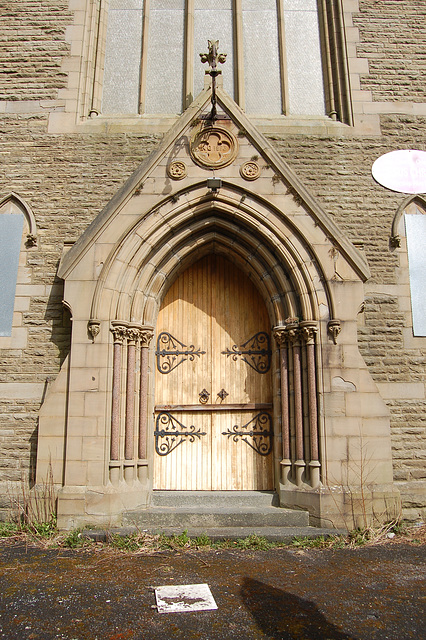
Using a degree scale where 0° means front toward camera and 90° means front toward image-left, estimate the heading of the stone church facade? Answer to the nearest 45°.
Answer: approximately 0°

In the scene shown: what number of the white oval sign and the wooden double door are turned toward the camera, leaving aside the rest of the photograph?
2

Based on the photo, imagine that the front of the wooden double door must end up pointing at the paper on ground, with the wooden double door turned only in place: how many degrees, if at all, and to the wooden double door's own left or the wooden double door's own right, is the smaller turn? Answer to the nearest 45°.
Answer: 0° — it already faces it
